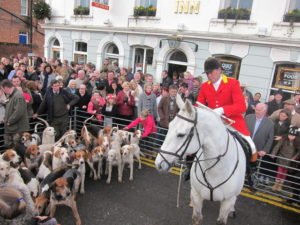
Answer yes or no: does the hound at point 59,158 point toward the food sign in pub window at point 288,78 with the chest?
no

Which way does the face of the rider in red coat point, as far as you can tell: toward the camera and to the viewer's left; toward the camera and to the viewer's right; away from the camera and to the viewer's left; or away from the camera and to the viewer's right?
toward the camera and to the viewer's left

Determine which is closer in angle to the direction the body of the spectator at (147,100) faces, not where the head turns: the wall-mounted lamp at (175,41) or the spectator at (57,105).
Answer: the spectator

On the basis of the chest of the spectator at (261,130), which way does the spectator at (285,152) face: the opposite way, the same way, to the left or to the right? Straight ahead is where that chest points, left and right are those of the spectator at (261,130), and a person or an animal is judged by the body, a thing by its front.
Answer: the same way

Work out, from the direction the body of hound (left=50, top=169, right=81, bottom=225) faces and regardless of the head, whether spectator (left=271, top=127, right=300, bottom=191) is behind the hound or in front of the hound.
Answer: behind

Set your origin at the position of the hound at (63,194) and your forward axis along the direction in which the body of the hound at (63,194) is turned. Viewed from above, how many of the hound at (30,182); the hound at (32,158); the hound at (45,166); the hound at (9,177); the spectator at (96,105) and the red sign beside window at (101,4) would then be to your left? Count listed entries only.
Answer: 0

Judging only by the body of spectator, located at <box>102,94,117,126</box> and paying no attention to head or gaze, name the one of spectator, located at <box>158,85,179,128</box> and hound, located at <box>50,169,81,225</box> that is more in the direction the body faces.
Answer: the hound

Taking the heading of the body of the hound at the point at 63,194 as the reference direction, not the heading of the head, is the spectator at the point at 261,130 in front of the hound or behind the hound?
behind

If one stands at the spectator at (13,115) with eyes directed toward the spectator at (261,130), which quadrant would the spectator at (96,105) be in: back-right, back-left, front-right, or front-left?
front-left

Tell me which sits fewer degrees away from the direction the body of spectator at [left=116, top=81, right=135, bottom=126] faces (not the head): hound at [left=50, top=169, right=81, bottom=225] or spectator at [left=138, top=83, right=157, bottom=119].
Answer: the hound

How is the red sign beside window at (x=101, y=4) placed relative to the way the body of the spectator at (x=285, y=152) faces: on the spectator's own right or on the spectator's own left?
on the spectator's own right
